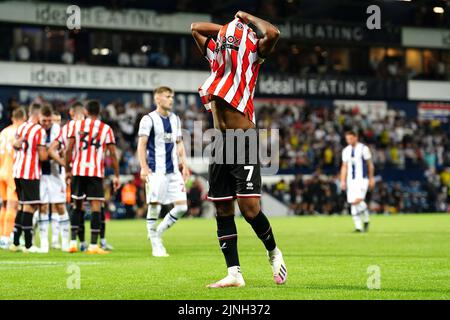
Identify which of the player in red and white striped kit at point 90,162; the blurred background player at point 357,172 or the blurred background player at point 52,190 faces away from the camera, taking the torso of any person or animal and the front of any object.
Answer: the player in red and white striped kit

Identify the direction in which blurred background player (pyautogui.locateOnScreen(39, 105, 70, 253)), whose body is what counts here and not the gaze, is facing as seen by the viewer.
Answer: toward the camera

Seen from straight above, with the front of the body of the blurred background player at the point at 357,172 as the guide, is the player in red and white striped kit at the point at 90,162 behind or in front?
in front

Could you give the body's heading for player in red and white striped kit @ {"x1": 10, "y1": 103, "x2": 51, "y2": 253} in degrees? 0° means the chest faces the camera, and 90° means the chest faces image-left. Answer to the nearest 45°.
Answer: approximately 225°

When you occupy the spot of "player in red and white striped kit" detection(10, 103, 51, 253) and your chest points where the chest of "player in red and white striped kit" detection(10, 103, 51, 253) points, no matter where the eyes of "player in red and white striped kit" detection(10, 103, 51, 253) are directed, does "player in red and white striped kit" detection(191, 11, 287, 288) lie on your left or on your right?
on your right

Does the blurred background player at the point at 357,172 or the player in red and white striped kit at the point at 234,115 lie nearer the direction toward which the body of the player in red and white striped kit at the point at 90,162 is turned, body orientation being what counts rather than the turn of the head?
the blurred background player

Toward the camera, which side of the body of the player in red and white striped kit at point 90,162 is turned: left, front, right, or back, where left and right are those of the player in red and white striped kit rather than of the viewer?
back
